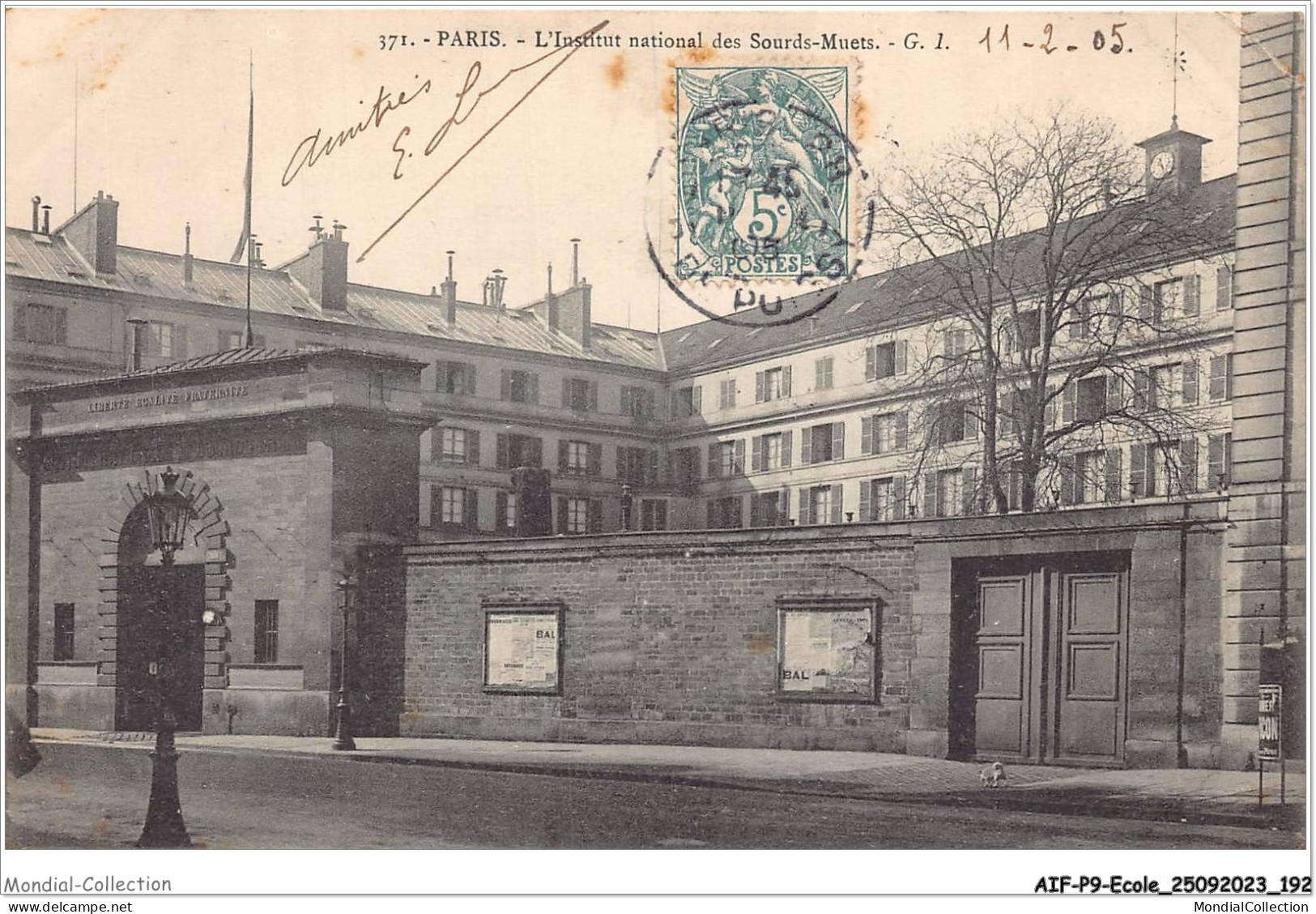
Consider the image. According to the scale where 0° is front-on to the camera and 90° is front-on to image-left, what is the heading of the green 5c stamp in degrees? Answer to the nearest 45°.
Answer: approximately 0°

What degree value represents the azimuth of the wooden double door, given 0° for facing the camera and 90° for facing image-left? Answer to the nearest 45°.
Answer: approximately 0°
